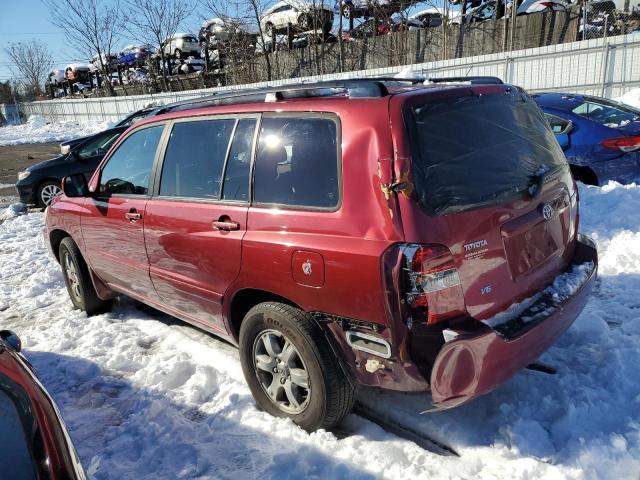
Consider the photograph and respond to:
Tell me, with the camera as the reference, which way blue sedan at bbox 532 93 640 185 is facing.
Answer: facing away from the viewer and to the left of the viewer

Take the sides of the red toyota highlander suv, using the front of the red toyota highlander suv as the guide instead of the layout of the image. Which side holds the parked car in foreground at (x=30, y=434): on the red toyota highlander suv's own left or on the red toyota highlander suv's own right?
on the red toyota highlander suv's own left

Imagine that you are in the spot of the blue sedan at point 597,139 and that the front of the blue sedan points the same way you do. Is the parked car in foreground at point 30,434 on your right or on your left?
on your left

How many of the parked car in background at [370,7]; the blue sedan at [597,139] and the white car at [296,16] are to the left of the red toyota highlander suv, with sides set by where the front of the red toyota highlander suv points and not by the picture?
0

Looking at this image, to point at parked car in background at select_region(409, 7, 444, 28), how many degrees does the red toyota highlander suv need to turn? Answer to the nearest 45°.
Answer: approximately 45° to its right

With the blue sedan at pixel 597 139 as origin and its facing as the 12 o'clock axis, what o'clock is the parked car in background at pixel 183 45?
The parked car in background is roughly at 12 o'clock from the blue sedan.

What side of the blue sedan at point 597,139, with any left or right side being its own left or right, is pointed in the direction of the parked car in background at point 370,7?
front

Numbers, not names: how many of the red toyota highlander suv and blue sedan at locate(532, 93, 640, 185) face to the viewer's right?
0

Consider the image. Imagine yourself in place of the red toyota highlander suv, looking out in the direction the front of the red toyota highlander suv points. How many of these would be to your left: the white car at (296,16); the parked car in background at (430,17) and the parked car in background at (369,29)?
0

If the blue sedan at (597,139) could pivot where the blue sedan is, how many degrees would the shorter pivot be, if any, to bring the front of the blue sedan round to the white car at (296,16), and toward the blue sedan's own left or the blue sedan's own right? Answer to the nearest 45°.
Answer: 0° — it already faces it

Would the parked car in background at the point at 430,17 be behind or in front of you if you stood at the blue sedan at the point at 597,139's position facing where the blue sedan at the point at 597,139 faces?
in front

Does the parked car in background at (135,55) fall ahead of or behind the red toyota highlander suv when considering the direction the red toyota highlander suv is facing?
ahead

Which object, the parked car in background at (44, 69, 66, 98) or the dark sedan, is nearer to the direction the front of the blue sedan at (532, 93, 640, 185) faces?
the parked car in background

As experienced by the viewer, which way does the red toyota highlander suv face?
facing away from the viewer and to the left of the viewer

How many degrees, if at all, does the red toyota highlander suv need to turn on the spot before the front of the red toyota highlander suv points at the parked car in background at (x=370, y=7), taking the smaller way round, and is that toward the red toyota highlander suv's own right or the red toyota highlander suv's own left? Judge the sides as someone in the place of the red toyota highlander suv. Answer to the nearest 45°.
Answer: approximately 45° to the red toyota highlander suv's own right

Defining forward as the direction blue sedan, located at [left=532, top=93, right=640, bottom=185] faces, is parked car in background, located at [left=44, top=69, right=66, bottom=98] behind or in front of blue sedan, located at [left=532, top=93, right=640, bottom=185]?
in front
